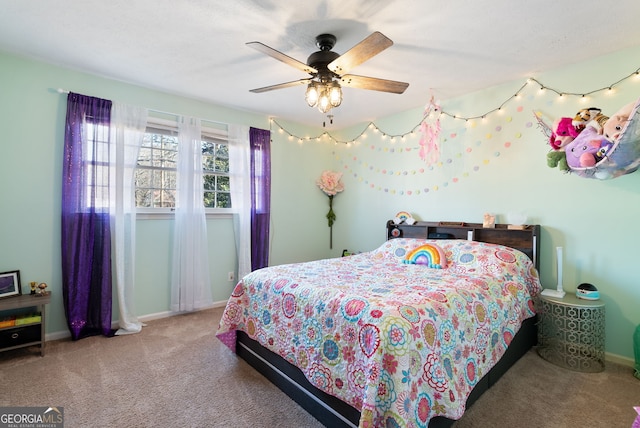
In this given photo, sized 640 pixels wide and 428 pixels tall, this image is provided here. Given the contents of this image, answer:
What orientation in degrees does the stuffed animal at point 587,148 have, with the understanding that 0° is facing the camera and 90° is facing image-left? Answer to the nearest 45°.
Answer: approximately 45°

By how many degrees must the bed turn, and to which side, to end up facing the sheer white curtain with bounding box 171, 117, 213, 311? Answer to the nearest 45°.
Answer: approximately 90° to its right

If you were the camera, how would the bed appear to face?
facing the viewer and to the left of the viewer

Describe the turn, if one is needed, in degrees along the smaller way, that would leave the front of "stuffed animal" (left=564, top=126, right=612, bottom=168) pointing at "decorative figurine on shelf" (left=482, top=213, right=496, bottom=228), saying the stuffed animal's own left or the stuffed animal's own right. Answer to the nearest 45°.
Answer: approximately 90° to the stuffed animal's own right

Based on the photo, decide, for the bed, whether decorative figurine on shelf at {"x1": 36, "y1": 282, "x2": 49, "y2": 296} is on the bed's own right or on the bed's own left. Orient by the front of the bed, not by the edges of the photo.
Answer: on the bed's own right

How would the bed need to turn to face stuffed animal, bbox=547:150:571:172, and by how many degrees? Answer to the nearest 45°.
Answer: approximately 180°

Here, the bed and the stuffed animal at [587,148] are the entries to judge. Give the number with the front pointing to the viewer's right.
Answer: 0
